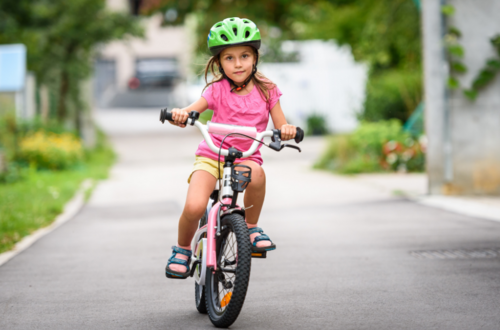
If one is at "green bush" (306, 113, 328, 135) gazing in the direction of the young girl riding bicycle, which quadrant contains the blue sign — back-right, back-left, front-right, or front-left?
front-right

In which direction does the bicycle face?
toward the camera

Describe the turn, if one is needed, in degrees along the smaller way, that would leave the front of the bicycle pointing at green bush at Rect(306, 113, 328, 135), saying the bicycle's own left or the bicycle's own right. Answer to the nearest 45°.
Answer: approximately 180°

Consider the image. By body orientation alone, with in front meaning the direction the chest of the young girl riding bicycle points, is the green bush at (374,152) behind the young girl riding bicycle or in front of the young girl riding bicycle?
behind

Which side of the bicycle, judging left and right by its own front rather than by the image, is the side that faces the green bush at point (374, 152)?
back

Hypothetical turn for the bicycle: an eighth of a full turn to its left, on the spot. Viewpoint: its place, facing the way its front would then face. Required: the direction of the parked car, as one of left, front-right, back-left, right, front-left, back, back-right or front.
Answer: back-left

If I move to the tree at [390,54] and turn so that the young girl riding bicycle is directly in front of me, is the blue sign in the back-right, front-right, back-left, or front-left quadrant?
front-right

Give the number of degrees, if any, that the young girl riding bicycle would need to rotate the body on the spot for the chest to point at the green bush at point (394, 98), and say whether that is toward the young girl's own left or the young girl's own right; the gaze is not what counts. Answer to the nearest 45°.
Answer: approximately 180°

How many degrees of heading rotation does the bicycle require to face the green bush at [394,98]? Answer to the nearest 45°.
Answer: approximately 180°

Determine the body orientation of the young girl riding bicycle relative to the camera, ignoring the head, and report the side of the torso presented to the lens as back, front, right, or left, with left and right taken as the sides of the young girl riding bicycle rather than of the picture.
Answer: front

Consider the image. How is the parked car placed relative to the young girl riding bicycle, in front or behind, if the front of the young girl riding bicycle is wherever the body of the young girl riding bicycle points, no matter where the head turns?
behind

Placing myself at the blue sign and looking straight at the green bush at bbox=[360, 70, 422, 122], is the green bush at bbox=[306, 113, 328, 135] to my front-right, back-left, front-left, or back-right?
front-left
